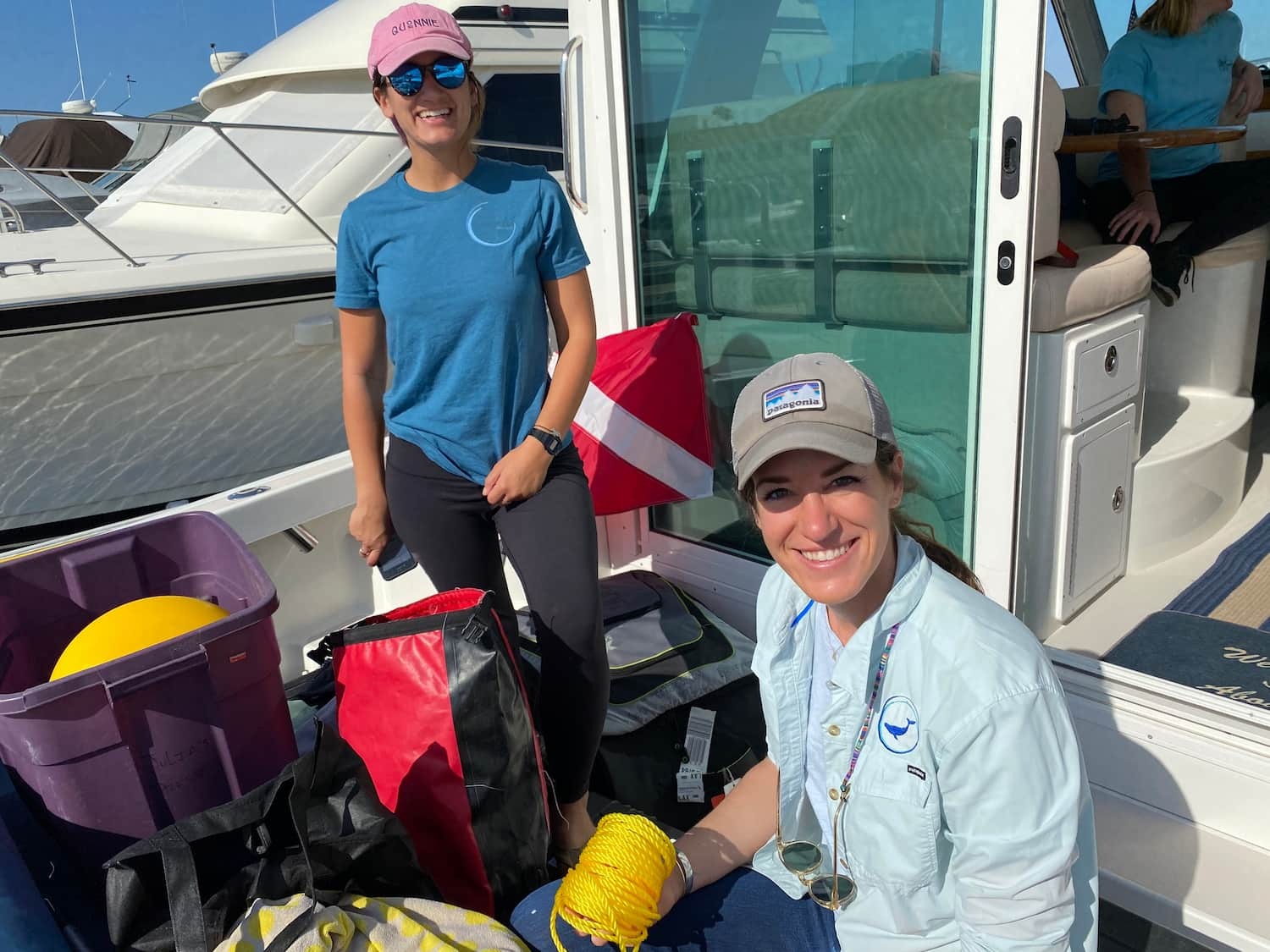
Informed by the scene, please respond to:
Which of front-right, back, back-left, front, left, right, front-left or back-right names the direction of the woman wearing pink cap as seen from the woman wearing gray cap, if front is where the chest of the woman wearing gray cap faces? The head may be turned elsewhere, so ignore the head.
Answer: right

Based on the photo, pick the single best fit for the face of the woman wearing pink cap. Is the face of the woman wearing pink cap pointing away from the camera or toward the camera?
toward the camera

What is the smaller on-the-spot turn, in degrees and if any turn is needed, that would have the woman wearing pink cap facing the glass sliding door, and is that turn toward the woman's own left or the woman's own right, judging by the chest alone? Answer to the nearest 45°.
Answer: approximately 135° to the woman's own left

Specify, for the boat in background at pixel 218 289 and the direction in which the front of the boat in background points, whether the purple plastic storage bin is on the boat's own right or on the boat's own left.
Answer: on the boat's own left

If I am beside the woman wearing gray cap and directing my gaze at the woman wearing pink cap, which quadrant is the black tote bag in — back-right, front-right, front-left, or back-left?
front-left

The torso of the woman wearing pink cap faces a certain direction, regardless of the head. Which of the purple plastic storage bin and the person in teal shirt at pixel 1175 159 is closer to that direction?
the purple plastic storage bin

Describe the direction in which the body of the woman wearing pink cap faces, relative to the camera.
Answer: toward the camera

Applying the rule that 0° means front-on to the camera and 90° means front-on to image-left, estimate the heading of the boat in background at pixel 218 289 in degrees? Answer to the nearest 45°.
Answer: approximately 45°

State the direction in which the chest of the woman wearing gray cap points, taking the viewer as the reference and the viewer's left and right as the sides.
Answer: facing the viewer and to the left of the viewer

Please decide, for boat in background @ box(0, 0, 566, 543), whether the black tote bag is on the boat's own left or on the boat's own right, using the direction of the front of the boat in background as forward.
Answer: on the boat's own left
